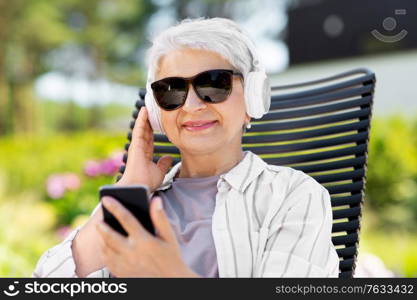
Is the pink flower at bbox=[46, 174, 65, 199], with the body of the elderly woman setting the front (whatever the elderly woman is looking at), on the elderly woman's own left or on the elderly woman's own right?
on the elderly woman's own right

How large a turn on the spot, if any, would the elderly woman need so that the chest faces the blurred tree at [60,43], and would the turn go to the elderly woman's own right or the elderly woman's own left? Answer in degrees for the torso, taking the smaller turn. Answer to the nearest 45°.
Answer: approximately 135° to the elderly woman's own right

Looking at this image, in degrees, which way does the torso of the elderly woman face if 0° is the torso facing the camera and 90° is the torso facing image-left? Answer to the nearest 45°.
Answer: approximately 45°
